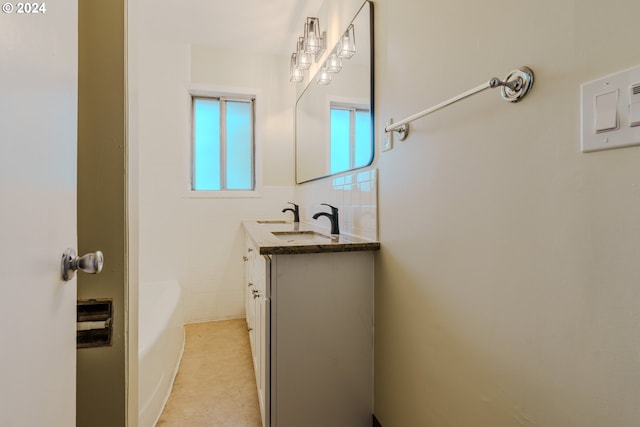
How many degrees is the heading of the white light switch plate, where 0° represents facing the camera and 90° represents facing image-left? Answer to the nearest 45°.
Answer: approximately 45°

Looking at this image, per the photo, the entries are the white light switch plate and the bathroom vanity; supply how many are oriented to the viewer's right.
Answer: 0

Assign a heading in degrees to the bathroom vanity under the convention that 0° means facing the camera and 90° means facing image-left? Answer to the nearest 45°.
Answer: approximately 90°

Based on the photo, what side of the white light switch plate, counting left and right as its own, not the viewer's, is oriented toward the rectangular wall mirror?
right

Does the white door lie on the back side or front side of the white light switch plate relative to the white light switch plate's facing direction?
on the front side

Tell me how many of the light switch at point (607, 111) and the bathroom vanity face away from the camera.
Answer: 0

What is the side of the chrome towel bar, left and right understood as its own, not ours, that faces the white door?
front
